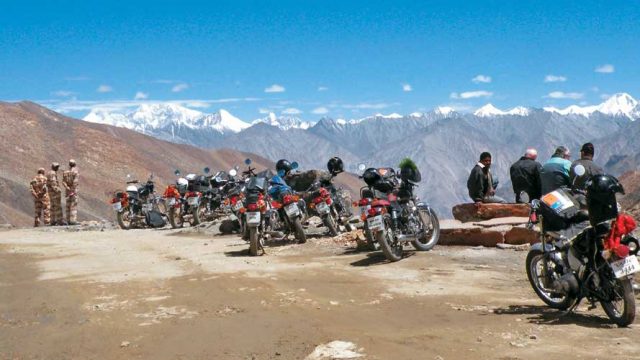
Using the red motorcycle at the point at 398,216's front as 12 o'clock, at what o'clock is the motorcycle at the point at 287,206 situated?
The motorcycle is roughly at 9 o'clock from the red motorcycle.

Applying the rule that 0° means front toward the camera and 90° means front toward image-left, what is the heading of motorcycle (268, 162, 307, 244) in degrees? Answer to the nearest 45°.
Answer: approximately 180°

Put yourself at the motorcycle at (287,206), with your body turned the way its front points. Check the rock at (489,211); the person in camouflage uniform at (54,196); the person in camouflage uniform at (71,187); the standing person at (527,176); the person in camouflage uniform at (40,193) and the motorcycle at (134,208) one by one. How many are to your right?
2

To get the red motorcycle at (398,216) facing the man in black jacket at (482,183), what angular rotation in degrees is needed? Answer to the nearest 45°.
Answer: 0° — it already faces them

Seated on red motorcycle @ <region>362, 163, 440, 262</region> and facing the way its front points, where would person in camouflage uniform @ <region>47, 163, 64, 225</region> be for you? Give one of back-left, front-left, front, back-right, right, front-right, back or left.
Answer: left

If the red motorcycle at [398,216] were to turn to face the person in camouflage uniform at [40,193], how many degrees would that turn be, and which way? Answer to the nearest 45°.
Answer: approximately 90° to its left

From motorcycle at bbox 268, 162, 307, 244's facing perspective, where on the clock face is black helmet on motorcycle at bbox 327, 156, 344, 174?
The black helmet on motorcycle is roughly at 1 o'clock from the motorcycle.

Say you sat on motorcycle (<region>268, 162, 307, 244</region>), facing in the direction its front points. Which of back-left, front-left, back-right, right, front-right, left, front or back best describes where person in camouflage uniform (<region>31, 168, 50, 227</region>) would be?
front-left

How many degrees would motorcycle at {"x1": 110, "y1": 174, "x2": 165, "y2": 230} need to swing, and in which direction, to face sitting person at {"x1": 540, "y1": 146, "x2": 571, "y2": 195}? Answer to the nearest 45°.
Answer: approximately 90° to its right

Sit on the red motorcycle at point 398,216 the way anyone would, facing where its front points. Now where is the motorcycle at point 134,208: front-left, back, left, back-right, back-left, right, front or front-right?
left

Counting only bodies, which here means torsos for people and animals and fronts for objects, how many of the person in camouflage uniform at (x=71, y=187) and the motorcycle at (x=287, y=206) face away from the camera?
2

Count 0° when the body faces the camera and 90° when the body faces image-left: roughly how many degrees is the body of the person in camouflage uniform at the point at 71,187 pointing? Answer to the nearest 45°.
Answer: approximately 180°

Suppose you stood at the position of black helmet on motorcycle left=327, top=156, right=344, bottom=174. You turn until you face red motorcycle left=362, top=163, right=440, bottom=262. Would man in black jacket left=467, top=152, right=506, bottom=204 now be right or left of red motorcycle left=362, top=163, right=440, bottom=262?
left
